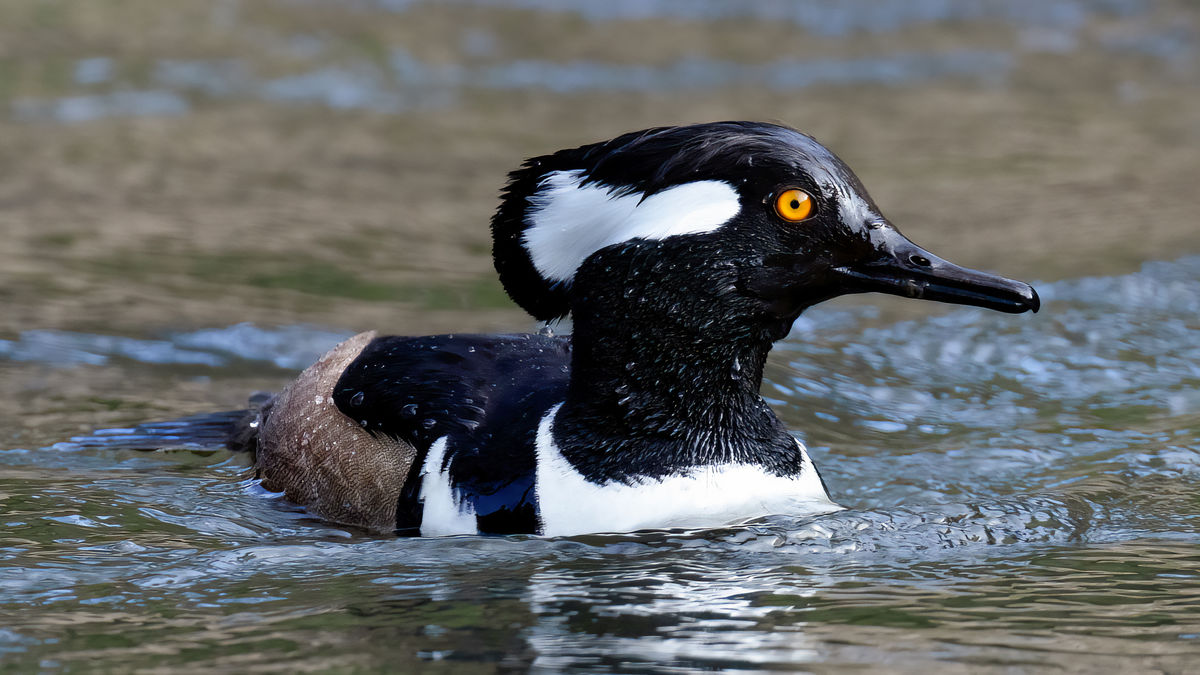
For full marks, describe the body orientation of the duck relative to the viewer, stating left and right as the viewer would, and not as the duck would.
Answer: facing the viewer and to the right of the viewer
